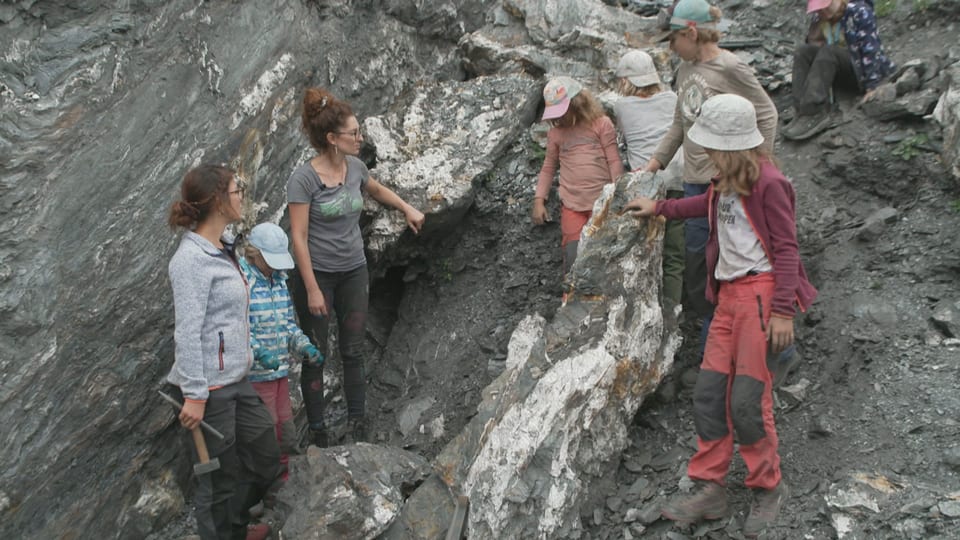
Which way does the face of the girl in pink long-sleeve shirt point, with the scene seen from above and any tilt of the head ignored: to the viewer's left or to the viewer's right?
to the viewer's left

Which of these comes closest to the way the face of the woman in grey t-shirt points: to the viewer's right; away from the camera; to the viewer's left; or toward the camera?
to the viewer's right

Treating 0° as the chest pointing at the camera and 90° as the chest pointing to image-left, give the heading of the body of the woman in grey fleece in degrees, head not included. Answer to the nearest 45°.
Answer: approximately 270°

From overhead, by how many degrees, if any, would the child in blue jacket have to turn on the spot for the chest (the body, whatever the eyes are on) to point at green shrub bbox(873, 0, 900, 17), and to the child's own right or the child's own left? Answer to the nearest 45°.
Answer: approximately 45° to the child's own left

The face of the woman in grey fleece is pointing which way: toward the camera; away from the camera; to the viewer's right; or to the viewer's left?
to the viewer's right

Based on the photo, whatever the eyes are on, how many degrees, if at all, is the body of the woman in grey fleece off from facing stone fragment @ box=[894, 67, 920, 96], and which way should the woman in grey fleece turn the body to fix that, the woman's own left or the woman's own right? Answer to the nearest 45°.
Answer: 0° — they already face it

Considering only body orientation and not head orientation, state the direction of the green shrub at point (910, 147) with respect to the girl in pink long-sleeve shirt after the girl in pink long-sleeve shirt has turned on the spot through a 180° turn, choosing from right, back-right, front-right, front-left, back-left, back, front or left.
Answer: front-right

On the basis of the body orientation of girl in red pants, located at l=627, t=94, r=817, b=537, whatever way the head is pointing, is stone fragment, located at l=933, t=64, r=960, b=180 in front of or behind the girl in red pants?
behind

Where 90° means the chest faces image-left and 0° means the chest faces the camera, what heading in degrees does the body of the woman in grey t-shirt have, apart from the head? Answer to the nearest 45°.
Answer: approximately 315°
